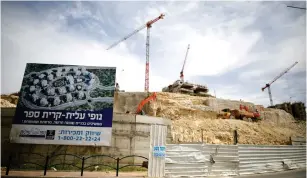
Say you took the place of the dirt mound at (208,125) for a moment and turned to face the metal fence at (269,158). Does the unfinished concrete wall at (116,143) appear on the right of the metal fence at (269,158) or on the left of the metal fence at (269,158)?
right

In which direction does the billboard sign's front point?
toward the camera

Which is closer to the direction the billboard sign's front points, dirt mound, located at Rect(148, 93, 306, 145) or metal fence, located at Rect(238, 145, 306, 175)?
the metal fence

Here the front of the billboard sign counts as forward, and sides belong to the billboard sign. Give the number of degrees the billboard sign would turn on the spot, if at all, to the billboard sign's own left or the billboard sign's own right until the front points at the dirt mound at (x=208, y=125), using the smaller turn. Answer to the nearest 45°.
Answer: approximately 135° to the billboard sign's own left

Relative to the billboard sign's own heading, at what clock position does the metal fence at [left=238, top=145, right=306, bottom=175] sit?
The metal fence is roughly at 10 o'clock from the billboard sign.

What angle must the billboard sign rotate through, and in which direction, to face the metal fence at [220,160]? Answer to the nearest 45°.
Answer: approximately 45° to its left
